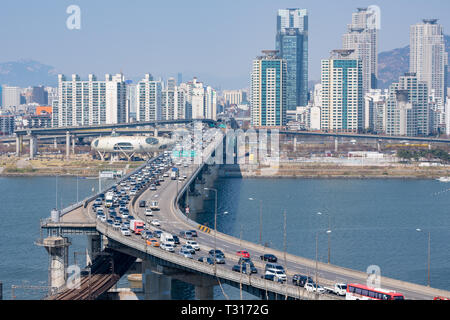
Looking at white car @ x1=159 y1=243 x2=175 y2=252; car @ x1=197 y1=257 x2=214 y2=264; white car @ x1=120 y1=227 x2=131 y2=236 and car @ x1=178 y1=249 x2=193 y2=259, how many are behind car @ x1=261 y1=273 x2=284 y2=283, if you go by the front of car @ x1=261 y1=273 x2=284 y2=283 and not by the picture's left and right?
4

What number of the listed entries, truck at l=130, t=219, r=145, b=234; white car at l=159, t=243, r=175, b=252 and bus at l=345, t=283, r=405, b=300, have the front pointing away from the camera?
0

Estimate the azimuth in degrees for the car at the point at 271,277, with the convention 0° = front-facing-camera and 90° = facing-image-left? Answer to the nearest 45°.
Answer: approximately 315°

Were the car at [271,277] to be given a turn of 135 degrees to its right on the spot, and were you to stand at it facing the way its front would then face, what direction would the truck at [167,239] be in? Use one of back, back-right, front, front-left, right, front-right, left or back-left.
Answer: front-right

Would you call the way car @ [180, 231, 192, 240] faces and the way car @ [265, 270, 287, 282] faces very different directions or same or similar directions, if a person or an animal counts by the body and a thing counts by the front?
very different directions

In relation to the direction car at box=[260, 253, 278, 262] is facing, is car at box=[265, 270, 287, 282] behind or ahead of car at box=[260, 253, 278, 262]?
behind

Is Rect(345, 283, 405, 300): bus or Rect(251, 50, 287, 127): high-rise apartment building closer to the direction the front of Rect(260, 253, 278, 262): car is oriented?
the high-rise apartment building

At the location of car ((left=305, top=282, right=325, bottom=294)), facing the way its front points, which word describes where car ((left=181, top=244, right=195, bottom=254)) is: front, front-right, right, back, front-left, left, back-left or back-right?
back

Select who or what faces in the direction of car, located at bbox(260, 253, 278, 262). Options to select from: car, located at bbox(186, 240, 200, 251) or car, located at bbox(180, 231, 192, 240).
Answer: car, located at bbox(186, 240, 200, 251)

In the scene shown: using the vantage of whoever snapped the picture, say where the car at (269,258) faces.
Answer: facing away from the viewer and to the left of the viewer

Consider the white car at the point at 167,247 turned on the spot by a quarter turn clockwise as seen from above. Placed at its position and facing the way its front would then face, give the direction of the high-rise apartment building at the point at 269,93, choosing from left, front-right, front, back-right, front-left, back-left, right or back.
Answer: back-right

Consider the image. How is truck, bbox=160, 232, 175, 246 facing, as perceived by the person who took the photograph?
facing the viewer and to the right of the viewer

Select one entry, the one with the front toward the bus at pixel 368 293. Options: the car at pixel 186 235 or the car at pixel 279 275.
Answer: the car at pixel 279 275
